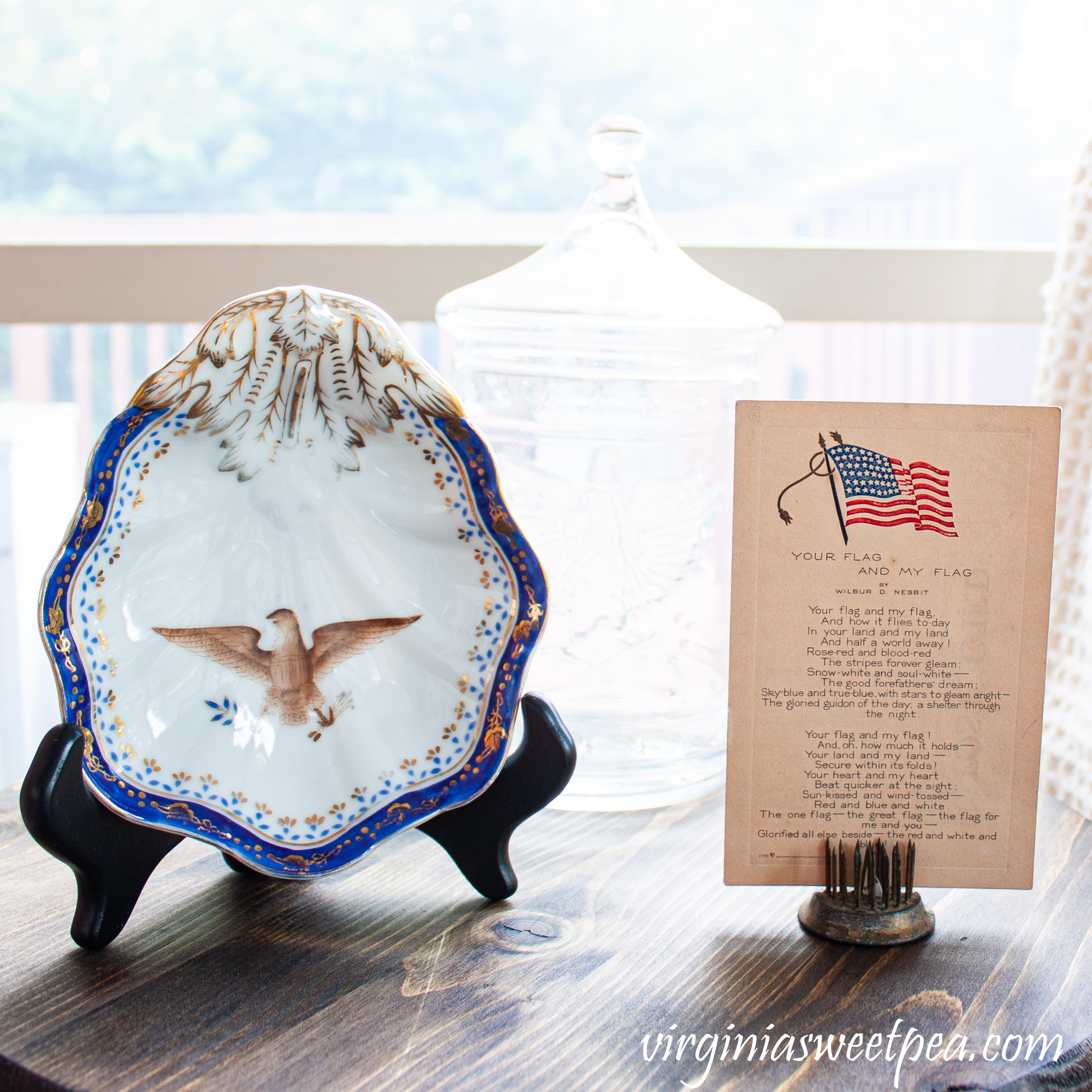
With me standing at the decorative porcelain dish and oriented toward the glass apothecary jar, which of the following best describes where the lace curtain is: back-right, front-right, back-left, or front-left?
front-right

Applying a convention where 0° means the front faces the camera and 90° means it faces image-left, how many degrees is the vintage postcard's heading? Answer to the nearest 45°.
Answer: approximately 0°
